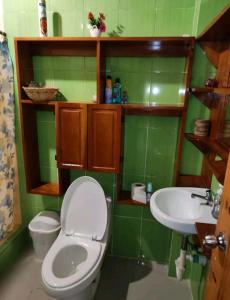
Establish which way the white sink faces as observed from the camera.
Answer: facing to the left of the viewer

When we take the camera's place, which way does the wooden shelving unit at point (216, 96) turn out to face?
facing to the left of the viewer

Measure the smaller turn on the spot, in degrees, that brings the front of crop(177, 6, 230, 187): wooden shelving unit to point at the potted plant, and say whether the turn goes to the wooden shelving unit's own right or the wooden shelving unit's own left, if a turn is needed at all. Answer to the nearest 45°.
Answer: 0° — it already faces it

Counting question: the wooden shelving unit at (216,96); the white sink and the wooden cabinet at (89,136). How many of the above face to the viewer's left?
2

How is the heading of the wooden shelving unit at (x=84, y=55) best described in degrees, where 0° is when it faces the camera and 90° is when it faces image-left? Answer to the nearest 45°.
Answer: approximately 0°

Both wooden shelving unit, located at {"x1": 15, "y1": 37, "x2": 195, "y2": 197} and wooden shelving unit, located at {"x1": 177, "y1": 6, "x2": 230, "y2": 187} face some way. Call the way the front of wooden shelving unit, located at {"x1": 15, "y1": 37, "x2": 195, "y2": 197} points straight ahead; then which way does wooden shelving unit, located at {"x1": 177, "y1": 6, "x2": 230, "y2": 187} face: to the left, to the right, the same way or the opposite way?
to the right
